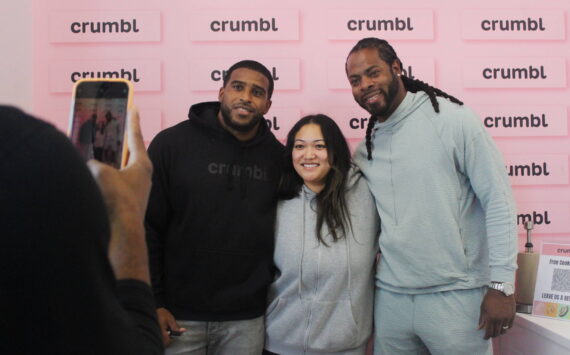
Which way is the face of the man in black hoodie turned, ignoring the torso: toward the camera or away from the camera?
toward the camera

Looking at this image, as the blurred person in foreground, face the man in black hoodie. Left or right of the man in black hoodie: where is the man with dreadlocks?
right

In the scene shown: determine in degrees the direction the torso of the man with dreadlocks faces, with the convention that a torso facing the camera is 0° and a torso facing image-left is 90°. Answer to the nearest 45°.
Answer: approximately 45°

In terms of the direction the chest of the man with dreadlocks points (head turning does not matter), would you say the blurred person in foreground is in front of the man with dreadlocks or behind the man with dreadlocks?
in front

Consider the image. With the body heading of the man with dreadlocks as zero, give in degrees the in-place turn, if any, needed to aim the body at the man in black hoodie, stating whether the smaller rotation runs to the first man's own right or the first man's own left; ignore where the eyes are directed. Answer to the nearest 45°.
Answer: approximately 45° to the first man's own right

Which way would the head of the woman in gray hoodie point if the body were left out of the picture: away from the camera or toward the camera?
toward the camera
